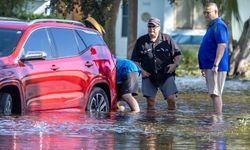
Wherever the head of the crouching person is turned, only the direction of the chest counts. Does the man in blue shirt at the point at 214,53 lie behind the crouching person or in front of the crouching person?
behind

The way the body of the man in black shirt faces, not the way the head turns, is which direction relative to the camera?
toward the camera

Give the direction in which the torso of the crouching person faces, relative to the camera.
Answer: to the viewer's left

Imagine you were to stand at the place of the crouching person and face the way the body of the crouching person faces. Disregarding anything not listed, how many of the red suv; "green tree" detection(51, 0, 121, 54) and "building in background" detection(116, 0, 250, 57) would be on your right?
2

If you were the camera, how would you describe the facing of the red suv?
facing the viewer and to the left of the viewer

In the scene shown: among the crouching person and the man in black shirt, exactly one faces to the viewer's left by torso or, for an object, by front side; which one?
the crouching person

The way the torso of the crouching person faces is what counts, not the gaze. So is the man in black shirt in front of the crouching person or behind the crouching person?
behind

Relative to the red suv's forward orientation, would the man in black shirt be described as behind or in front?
behind

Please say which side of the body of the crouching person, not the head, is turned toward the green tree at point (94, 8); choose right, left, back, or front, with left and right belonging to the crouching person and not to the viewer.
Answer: right

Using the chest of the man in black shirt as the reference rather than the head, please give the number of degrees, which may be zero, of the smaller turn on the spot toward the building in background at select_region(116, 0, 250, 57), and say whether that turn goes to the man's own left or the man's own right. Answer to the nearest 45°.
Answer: approximately 180°
